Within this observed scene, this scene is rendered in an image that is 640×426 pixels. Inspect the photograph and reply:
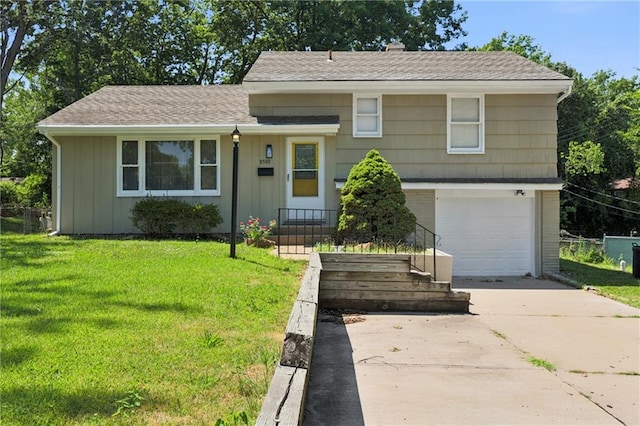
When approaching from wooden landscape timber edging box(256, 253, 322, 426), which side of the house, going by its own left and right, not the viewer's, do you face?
front

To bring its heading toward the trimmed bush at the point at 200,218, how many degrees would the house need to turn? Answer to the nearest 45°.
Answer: approximately 90° to its right

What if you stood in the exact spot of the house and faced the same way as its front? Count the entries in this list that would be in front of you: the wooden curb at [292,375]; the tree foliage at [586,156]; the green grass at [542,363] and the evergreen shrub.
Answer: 3

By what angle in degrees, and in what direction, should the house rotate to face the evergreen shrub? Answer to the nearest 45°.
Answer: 0° — it already faces it

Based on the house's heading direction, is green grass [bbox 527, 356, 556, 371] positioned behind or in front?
in front

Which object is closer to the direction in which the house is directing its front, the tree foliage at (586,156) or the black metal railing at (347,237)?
the black metal railing

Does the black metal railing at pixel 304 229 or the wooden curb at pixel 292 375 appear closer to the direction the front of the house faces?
the wooden curb

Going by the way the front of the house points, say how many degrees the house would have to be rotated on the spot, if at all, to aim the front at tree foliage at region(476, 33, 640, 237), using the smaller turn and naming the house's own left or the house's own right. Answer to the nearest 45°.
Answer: approximately 135° to the house's own left

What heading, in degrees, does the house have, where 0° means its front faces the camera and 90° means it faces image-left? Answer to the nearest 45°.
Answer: approximately 0°

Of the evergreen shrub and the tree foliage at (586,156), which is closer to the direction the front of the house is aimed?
the evergreen shrub
